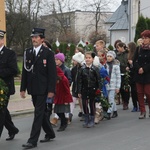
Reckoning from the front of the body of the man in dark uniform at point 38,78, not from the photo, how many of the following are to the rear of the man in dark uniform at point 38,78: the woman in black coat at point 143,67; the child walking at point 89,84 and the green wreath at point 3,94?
2

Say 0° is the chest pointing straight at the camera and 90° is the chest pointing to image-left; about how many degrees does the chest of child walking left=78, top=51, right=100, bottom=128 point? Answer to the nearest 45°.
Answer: approximately 0°

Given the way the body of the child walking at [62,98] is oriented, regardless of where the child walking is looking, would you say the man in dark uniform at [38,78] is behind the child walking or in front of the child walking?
in front

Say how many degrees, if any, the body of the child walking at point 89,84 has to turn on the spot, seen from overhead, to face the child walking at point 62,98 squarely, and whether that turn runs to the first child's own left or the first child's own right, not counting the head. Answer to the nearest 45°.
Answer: approximately 90° to the first child's own right

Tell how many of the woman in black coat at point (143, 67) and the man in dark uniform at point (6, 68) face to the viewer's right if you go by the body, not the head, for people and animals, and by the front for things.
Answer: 0

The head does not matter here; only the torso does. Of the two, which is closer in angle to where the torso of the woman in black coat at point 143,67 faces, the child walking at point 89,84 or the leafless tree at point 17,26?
the child walking

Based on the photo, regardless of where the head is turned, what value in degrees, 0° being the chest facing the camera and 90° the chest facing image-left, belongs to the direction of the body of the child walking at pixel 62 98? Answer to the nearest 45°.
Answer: approximately 45°
